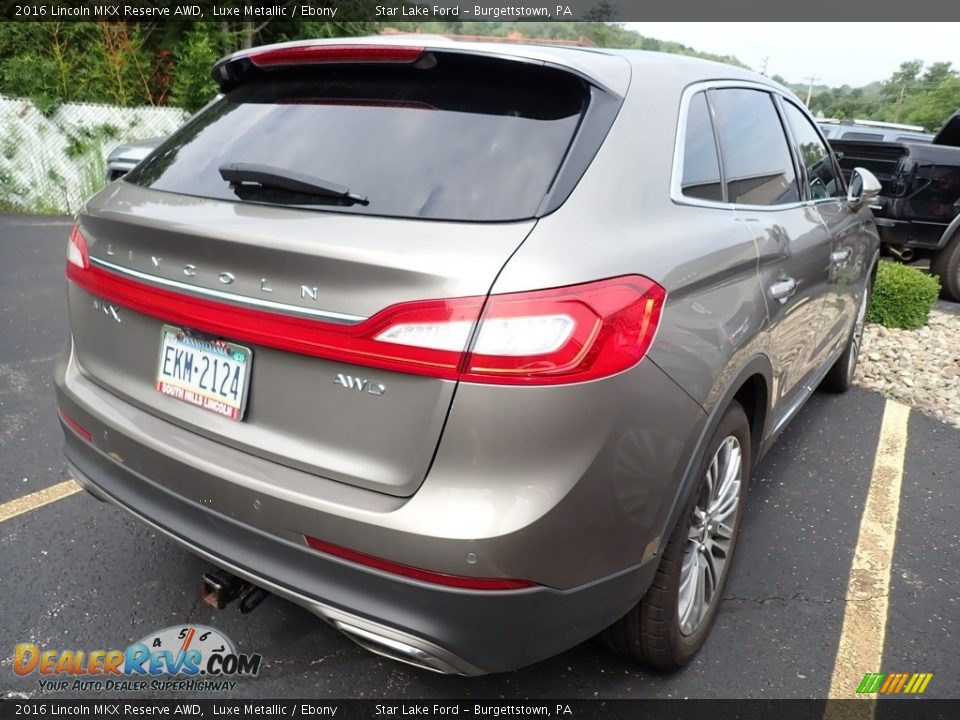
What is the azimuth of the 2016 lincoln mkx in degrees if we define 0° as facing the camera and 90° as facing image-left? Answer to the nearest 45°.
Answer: approximately 225°

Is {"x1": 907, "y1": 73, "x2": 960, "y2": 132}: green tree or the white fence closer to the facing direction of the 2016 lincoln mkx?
the green tree

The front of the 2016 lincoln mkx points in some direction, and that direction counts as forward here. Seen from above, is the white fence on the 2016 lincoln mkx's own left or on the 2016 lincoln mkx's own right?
on the 2016 lincoln mkx's own left
